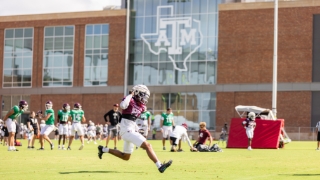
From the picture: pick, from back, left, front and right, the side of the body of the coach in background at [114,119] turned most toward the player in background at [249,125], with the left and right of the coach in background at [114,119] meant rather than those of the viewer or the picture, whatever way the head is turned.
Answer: left

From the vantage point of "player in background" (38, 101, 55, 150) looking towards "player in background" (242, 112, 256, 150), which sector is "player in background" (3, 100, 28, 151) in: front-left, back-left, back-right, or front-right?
back-right

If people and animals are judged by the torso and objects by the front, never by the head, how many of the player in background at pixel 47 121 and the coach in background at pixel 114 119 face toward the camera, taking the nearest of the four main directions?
1

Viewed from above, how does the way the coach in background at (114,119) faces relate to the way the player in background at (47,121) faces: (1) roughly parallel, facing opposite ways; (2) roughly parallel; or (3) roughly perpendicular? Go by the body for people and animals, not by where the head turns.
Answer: roughly perpendicular

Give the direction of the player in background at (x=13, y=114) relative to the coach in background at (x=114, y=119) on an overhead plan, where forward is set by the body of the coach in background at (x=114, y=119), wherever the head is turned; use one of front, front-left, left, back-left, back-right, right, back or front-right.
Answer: front-right

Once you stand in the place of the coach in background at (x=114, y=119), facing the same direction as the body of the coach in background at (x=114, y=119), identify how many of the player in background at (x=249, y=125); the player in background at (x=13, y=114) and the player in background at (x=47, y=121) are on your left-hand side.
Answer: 1

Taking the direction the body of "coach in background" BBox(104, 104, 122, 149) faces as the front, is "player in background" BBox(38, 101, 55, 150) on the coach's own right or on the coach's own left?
on the coach's own right

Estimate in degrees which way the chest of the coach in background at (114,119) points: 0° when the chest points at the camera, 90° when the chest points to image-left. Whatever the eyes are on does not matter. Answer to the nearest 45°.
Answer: approximately 0°
